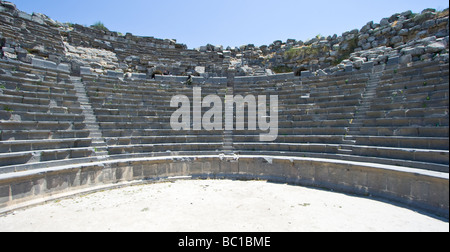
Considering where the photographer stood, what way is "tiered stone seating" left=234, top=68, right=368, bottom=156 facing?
facing the viewer

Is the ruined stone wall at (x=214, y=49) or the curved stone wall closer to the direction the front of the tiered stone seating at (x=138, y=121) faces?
the curved stone wall

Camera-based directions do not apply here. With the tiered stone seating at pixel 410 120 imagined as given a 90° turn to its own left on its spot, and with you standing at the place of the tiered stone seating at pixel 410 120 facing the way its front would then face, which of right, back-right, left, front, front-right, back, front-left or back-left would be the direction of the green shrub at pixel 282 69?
back

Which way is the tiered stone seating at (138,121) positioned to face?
toward the camera

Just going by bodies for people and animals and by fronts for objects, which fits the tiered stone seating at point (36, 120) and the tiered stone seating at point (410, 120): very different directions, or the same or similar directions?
very different directions

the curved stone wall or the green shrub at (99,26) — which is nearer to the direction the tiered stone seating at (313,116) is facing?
the curved stone wall

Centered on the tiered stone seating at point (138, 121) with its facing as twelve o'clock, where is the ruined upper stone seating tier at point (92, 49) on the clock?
The ruined upper stone seating tier is roughly at 5 o'clock from the tiered stone seating.

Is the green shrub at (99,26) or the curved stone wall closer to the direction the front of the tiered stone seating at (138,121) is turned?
the curved stone wall

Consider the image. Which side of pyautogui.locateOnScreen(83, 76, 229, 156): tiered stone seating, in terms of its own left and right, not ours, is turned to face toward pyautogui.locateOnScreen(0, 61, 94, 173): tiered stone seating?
right

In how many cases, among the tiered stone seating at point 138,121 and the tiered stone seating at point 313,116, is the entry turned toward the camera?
2

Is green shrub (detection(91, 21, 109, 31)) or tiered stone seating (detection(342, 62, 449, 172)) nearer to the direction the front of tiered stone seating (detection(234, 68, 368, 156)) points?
the tiered stone seating

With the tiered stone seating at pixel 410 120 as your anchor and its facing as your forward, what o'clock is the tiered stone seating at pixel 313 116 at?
the tiered stone seating at pixel 313 116 is roughly at 2 o'clock from the tiered stone seating at pixel 410 120.

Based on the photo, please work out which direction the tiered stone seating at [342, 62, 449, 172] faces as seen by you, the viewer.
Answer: facing the viewer and to the left of the viewer

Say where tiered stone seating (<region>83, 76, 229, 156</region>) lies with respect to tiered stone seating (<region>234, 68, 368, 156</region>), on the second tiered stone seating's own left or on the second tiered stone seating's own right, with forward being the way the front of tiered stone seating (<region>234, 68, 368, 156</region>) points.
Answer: on the second tiered stone seating's own right

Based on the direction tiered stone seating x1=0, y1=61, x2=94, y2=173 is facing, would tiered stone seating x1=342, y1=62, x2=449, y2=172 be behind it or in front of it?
in front

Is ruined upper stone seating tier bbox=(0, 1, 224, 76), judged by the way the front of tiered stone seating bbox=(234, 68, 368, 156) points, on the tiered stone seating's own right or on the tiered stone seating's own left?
on the tiered stone seating's own right

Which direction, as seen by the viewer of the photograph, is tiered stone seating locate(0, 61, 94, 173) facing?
facing the viewer and to the right of the viewer
